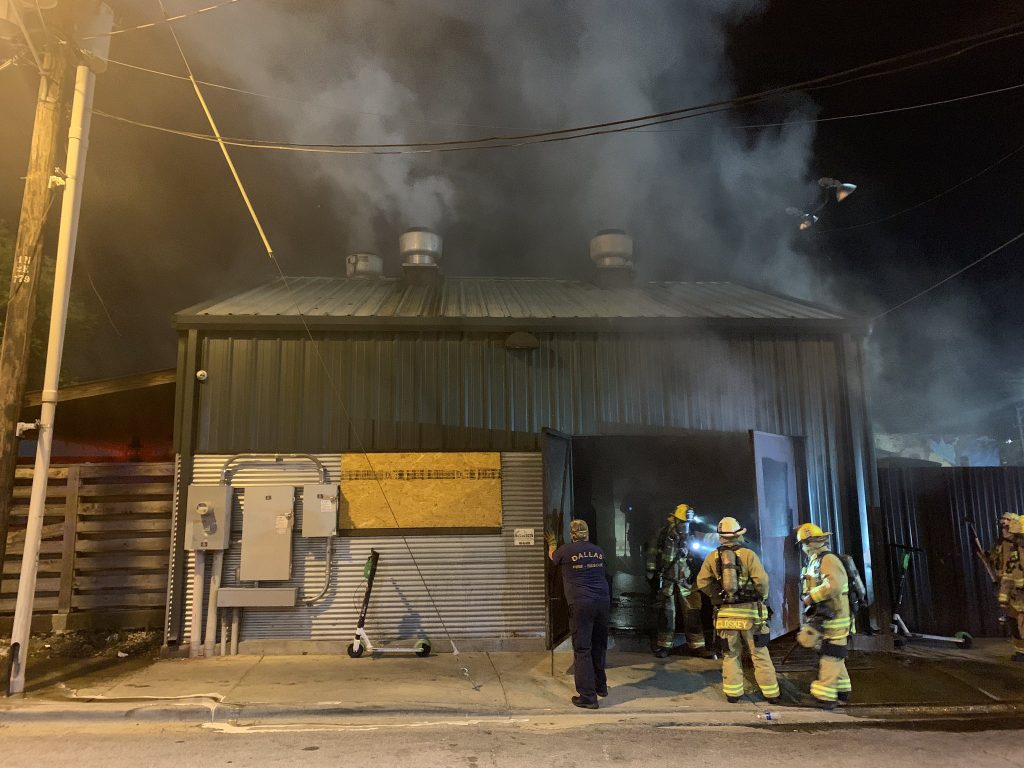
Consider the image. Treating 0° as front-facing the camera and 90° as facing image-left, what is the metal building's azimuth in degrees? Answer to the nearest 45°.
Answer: approximately 0°

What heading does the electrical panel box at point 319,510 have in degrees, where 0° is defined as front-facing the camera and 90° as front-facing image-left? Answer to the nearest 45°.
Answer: approximately 0°

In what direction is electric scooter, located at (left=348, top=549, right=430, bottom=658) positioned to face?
to the viewer's left

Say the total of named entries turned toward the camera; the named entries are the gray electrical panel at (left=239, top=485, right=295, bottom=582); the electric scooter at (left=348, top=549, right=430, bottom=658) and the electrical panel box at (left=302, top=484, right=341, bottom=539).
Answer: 2

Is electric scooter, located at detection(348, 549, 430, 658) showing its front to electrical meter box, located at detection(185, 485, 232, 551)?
yes

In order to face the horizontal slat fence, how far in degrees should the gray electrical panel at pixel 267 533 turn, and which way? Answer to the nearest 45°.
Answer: approximately 135° to its right

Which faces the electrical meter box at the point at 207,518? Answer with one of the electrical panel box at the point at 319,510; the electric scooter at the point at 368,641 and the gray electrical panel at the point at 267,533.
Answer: the electric scooter

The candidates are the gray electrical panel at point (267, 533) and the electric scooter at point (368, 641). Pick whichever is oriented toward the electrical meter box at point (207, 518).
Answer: the electric scooter

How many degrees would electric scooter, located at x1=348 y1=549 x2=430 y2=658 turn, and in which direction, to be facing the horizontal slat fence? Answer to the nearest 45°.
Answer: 0° — it already faces it

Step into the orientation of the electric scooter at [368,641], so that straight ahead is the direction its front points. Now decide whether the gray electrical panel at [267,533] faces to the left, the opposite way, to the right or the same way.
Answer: to the left

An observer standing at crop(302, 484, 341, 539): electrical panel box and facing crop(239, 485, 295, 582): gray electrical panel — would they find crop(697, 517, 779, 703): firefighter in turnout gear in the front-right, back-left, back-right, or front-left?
back-left
